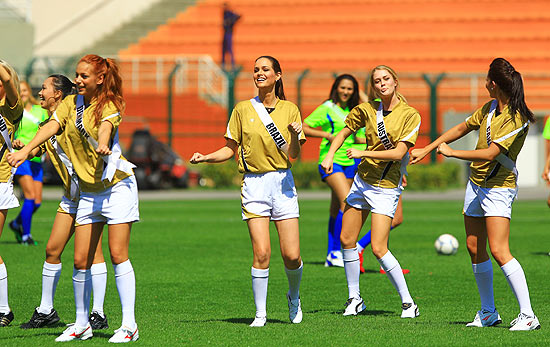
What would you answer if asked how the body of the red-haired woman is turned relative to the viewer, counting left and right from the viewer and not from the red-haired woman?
facing the viewer and to the left of the viewer

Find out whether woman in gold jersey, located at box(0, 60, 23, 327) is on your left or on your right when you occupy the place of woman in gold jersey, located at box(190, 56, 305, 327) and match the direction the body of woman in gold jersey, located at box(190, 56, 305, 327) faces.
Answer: on your right

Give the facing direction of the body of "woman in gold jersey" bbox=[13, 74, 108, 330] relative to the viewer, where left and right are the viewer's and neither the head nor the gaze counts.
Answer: facing to the left of the viewer

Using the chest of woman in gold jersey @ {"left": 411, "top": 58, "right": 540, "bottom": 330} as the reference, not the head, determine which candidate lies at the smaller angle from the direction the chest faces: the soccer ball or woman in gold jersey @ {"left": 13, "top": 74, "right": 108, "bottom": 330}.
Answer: the woman in gold jersey

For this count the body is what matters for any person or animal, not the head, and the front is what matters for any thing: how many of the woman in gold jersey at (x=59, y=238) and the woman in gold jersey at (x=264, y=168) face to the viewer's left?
1

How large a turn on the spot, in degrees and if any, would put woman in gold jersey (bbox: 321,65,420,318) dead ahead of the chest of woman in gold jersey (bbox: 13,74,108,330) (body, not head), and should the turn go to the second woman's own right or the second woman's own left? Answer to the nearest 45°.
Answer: approximately 180°

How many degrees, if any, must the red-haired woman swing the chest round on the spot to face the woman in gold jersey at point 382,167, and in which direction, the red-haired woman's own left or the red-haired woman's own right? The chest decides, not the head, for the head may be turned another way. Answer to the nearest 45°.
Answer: approximately 135° to the red-haired woman's own left

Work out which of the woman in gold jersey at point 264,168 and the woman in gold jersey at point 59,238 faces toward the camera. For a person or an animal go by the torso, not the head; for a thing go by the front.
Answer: the woman in gold jersey at point 264,168

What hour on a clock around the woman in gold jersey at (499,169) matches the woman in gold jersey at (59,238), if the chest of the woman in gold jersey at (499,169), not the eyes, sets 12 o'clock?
the woman in gold jersey at (59,238) is roughly at 1 o'clock from the woman in gold jersey at (499,169).

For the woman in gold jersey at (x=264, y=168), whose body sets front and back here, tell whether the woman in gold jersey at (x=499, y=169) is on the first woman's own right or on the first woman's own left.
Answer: on the first woman's own left

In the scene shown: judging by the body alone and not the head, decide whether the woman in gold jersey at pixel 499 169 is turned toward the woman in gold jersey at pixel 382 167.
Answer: no

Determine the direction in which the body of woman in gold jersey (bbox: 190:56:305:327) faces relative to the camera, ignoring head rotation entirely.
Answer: toward the camera

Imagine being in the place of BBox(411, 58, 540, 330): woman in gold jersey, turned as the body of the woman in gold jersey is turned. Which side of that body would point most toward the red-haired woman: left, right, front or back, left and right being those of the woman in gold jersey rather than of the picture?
front

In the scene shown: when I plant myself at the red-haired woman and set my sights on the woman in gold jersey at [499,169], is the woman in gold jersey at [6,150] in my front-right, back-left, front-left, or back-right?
back-left

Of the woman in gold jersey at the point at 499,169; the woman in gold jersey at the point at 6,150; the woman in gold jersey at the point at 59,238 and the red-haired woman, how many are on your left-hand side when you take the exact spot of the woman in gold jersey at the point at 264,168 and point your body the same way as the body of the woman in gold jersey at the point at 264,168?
1
